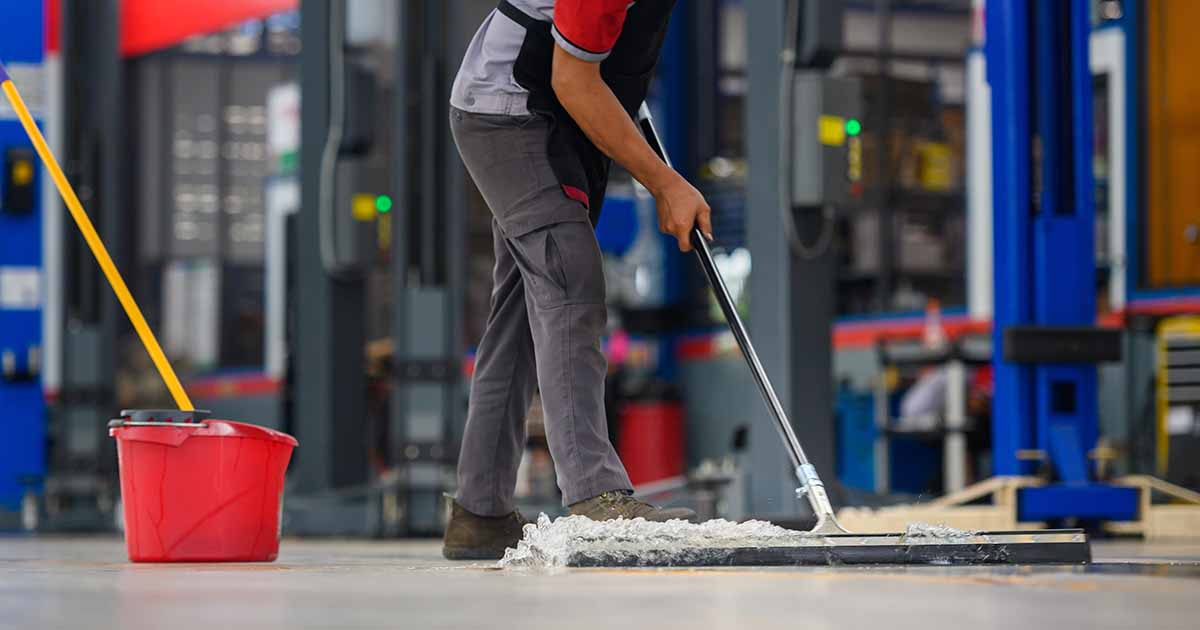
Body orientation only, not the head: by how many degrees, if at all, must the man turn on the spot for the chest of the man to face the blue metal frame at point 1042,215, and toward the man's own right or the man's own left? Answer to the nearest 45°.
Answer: approximately 45° to the man's own left

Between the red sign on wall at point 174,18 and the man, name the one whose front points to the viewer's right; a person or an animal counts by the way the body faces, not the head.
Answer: the man

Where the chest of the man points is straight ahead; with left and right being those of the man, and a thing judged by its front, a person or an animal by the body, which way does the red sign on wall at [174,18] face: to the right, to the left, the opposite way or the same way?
to the right

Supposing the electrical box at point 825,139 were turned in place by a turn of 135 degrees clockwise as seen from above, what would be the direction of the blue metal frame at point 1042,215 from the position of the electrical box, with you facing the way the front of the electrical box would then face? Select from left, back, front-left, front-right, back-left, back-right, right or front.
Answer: back-left

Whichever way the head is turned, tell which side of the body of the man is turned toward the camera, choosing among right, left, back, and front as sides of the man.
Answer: right

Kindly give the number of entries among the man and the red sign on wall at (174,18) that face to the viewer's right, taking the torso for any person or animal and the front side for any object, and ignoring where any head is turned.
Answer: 1

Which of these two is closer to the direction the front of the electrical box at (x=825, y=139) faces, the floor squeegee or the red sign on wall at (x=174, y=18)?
the floor squeegee

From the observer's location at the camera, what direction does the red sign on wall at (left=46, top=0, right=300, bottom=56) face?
facing the viewer

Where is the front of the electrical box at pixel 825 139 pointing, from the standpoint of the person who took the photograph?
facing the viewer and to the right of the viewer

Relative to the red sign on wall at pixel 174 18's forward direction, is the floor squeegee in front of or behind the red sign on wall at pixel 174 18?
in front

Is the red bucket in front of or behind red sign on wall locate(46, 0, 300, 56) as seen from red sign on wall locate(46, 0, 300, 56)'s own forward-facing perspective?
in front

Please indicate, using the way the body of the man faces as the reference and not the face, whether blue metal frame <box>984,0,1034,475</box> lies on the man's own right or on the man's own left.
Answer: on the man's own left
